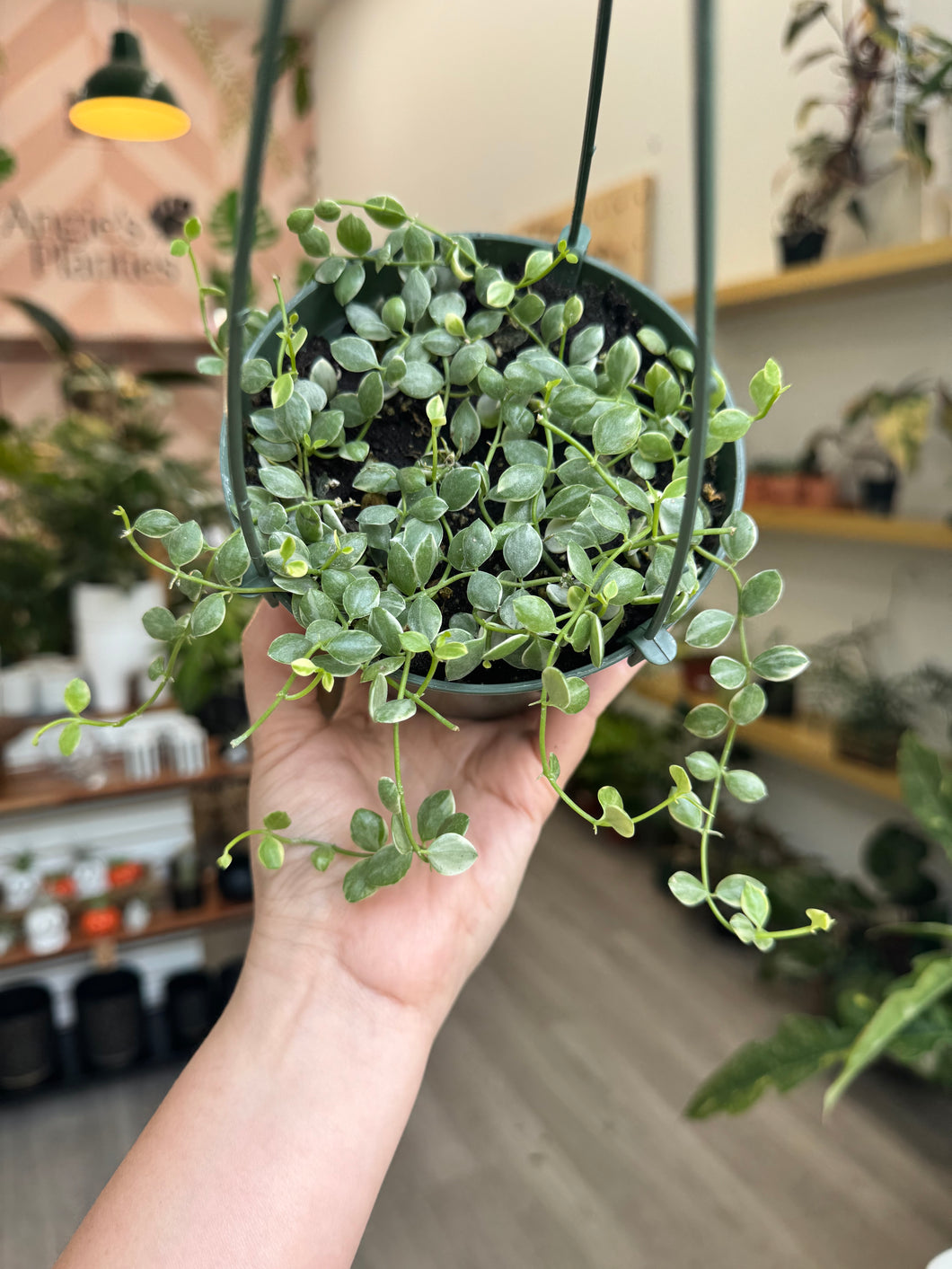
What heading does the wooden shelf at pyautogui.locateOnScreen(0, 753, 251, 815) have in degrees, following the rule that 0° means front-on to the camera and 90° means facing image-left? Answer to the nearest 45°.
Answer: approximately 315°

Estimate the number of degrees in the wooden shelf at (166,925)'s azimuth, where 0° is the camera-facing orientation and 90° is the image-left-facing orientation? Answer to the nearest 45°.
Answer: approximately 315°
